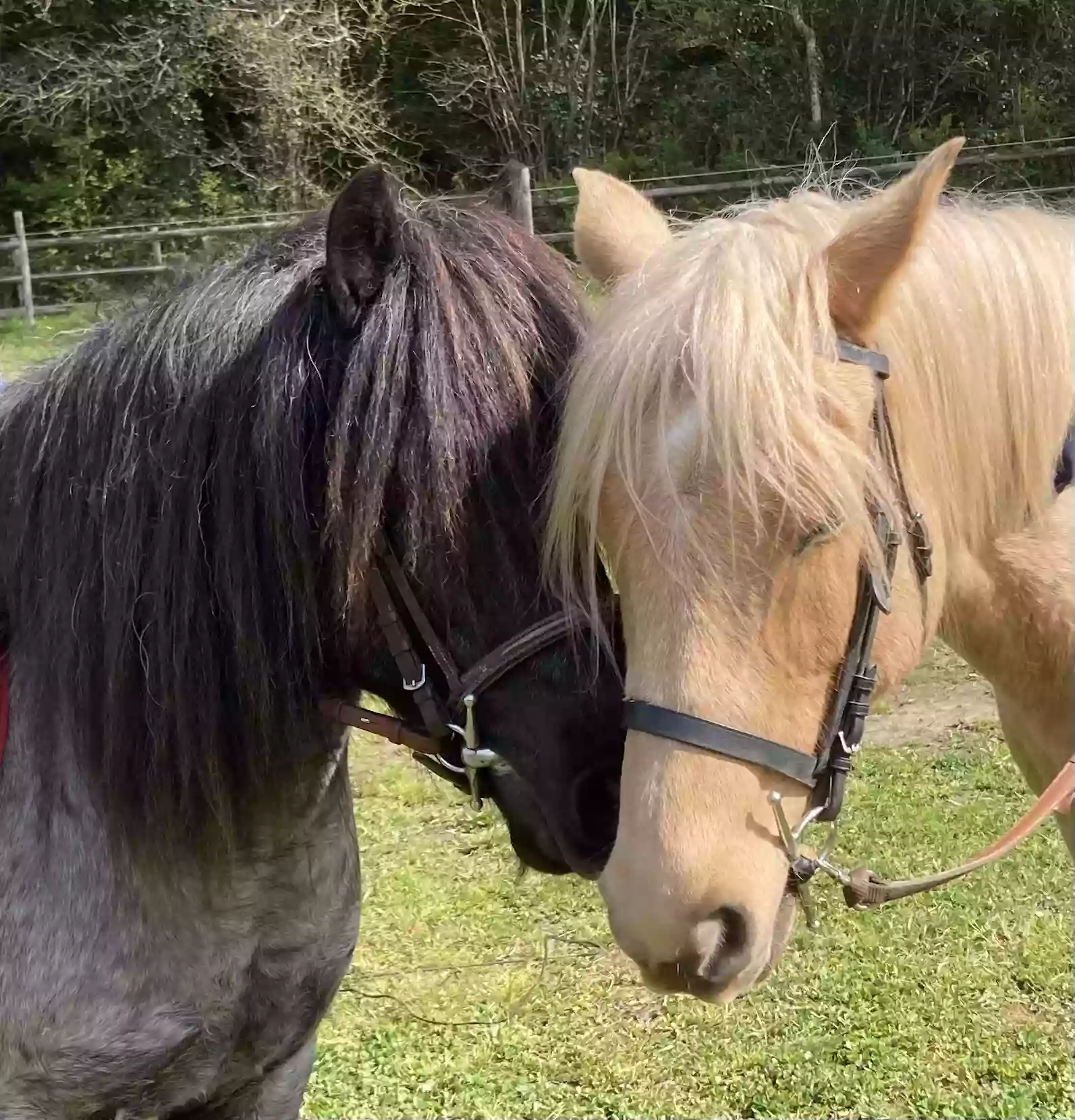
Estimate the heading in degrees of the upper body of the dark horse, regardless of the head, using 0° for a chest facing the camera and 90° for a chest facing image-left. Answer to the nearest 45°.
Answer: approximately 270°

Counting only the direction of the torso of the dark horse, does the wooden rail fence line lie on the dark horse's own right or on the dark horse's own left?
on the dark horse's own left

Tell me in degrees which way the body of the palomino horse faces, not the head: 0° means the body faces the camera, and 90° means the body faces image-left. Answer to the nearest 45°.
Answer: approximately 45°

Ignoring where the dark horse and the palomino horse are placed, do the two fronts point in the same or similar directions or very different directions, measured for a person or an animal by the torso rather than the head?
very different directions
